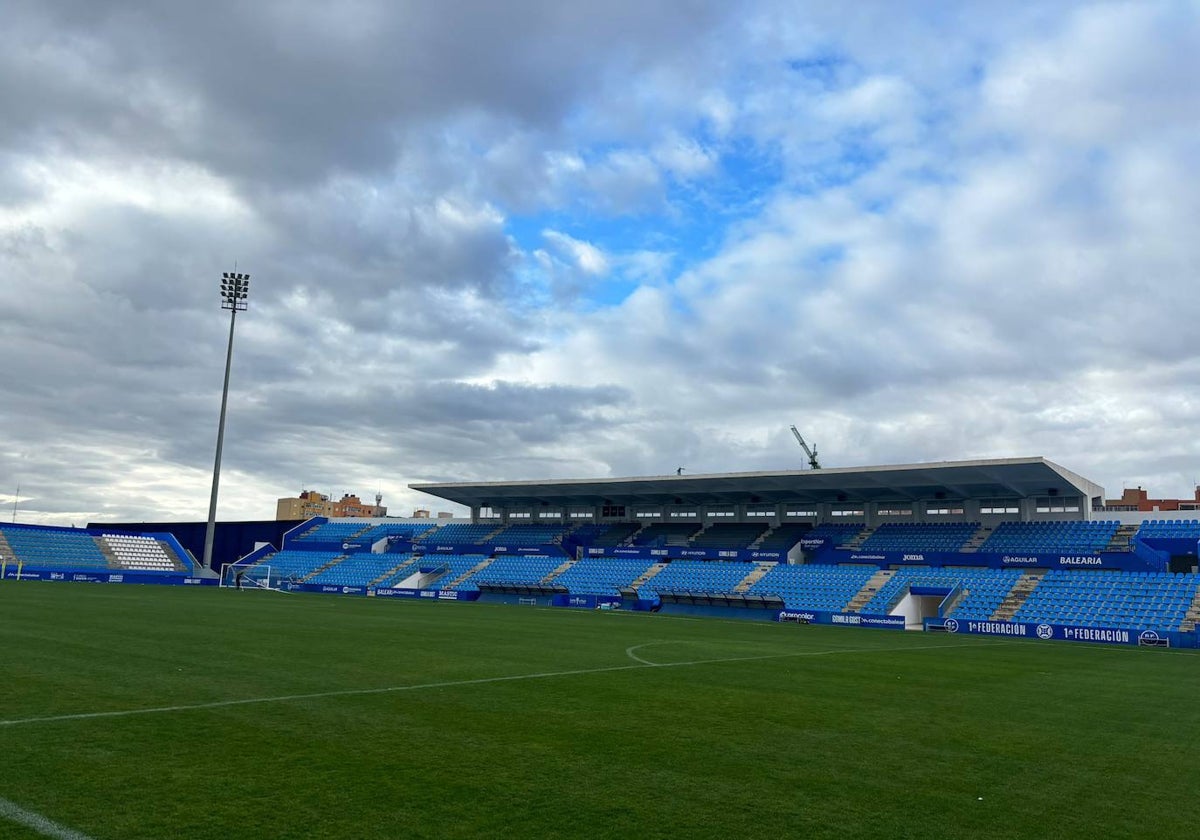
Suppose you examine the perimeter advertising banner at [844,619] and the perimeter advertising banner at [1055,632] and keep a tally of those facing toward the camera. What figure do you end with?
2

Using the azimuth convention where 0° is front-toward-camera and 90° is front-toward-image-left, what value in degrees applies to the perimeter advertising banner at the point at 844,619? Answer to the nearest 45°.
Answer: approximately 0°

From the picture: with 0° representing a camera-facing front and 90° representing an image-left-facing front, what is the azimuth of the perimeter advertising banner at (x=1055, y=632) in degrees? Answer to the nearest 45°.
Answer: approximately 0°

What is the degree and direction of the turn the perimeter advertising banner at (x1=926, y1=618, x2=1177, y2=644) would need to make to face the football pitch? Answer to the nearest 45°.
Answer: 0° — it already faces it

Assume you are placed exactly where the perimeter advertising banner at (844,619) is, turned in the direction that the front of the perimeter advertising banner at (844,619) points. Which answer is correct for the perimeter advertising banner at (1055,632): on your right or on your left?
on your left

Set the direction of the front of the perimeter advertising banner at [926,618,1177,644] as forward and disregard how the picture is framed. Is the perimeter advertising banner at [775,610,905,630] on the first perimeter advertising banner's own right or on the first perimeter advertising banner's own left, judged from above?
on the first perimeter advertising banner's own right
